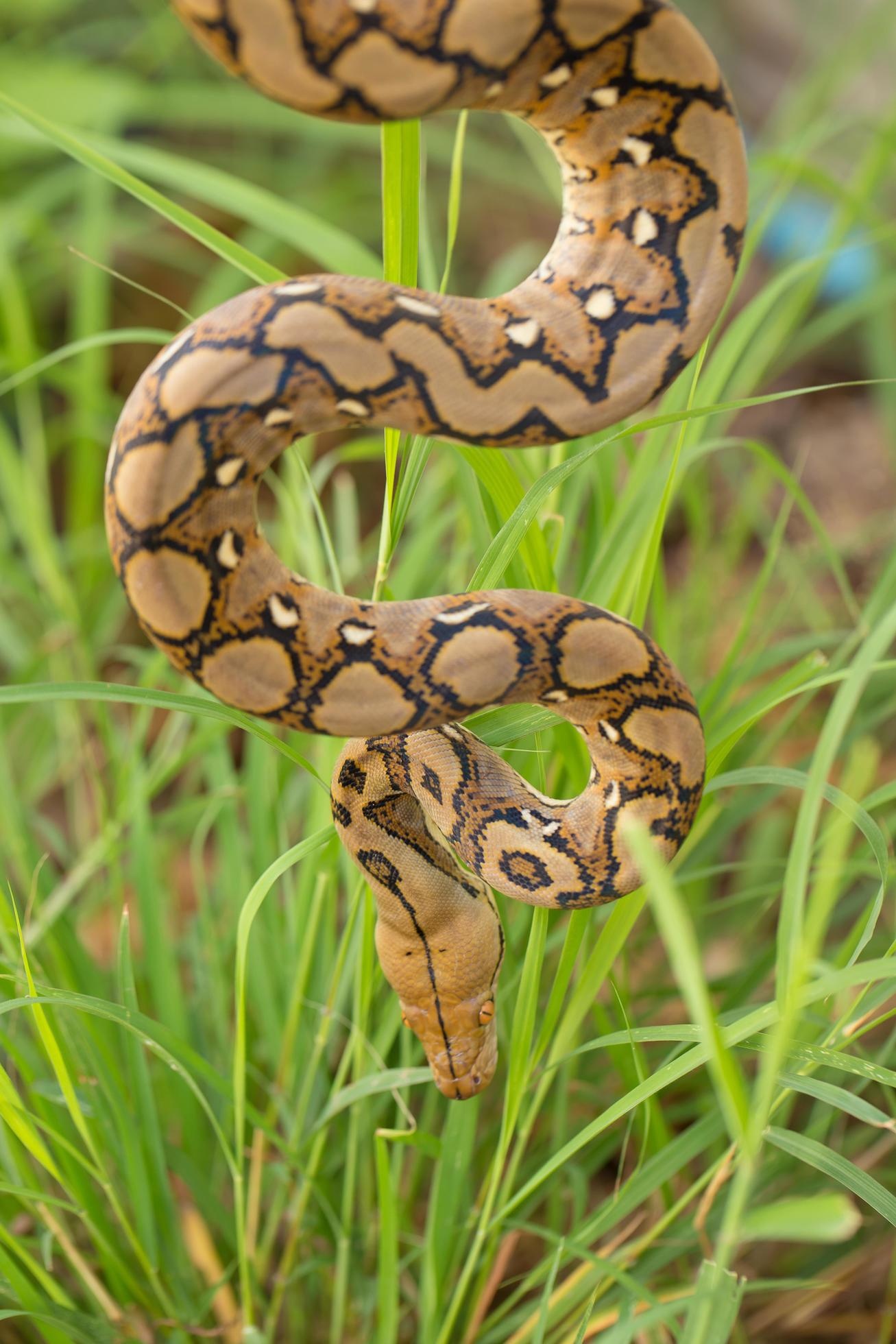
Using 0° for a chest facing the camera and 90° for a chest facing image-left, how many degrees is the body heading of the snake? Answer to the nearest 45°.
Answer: approximately 0°

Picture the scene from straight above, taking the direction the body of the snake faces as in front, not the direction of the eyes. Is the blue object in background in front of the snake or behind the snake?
behind
